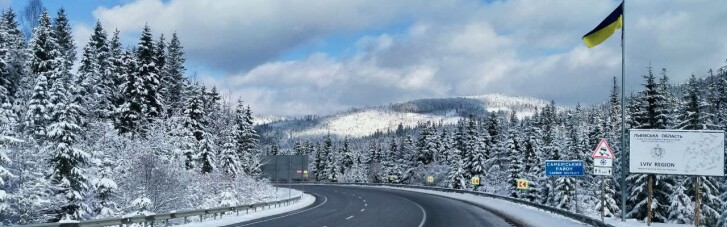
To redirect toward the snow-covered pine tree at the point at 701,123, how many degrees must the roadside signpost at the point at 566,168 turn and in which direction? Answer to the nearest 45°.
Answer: approximately 135° to its left

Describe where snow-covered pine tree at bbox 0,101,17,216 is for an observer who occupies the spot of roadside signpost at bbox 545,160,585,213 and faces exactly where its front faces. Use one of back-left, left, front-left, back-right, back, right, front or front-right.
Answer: front-right

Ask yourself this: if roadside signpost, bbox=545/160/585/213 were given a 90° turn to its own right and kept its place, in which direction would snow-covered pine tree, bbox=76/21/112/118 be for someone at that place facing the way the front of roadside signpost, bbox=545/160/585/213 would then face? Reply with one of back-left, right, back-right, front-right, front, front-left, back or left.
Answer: front

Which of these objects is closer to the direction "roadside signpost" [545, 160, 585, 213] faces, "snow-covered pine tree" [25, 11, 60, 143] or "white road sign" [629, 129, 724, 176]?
the white road sign

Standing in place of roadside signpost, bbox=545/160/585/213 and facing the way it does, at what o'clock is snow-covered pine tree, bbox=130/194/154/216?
The snow-covered pine tree is roughly at 2 o'clock from the roadside signpost.

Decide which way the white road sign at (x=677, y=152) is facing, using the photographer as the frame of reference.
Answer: facing the viewer

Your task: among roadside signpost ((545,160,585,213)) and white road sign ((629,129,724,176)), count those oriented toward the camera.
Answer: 2

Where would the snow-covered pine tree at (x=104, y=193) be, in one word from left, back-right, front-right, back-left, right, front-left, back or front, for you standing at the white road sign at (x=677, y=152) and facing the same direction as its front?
right

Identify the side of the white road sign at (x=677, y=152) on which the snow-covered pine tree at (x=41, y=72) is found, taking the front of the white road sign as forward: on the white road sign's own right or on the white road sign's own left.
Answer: on the white road sign's own right

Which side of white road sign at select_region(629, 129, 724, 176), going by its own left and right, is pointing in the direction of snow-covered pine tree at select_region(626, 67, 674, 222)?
back

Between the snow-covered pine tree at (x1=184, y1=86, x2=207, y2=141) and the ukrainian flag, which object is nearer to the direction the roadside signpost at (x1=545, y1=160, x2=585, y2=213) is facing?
the ukrainian flag

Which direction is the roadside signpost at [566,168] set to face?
toward the camera

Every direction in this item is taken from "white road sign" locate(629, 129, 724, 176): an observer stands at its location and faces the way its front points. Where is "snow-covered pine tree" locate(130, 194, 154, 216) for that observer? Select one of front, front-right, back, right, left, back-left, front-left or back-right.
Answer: right

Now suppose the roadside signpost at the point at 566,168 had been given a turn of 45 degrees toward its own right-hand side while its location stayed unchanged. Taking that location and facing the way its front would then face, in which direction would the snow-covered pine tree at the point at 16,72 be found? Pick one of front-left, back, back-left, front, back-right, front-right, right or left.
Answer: front-right
